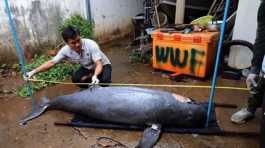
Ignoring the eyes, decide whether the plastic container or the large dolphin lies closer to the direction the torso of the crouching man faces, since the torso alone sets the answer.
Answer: the large dolphin

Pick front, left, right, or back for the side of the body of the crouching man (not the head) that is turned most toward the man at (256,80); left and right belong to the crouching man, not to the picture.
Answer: left

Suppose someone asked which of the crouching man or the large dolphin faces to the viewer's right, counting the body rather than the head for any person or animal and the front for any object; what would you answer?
the large dolphin

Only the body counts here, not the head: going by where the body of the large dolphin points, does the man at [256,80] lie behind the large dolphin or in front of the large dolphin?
in front

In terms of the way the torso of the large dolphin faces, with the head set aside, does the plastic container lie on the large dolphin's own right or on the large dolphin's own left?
on the large dolphin's own left

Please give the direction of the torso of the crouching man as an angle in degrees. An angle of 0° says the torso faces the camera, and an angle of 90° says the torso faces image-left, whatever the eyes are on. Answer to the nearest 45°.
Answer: approximately 45°

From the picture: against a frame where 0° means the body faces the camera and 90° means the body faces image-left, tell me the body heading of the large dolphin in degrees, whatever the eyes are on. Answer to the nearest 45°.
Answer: approximately 270°

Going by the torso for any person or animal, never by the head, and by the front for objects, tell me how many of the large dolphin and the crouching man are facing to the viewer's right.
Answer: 1

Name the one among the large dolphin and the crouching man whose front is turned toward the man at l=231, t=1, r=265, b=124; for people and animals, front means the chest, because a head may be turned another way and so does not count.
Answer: the large dolphin

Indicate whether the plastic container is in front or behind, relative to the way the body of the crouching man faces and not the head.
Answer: behind
